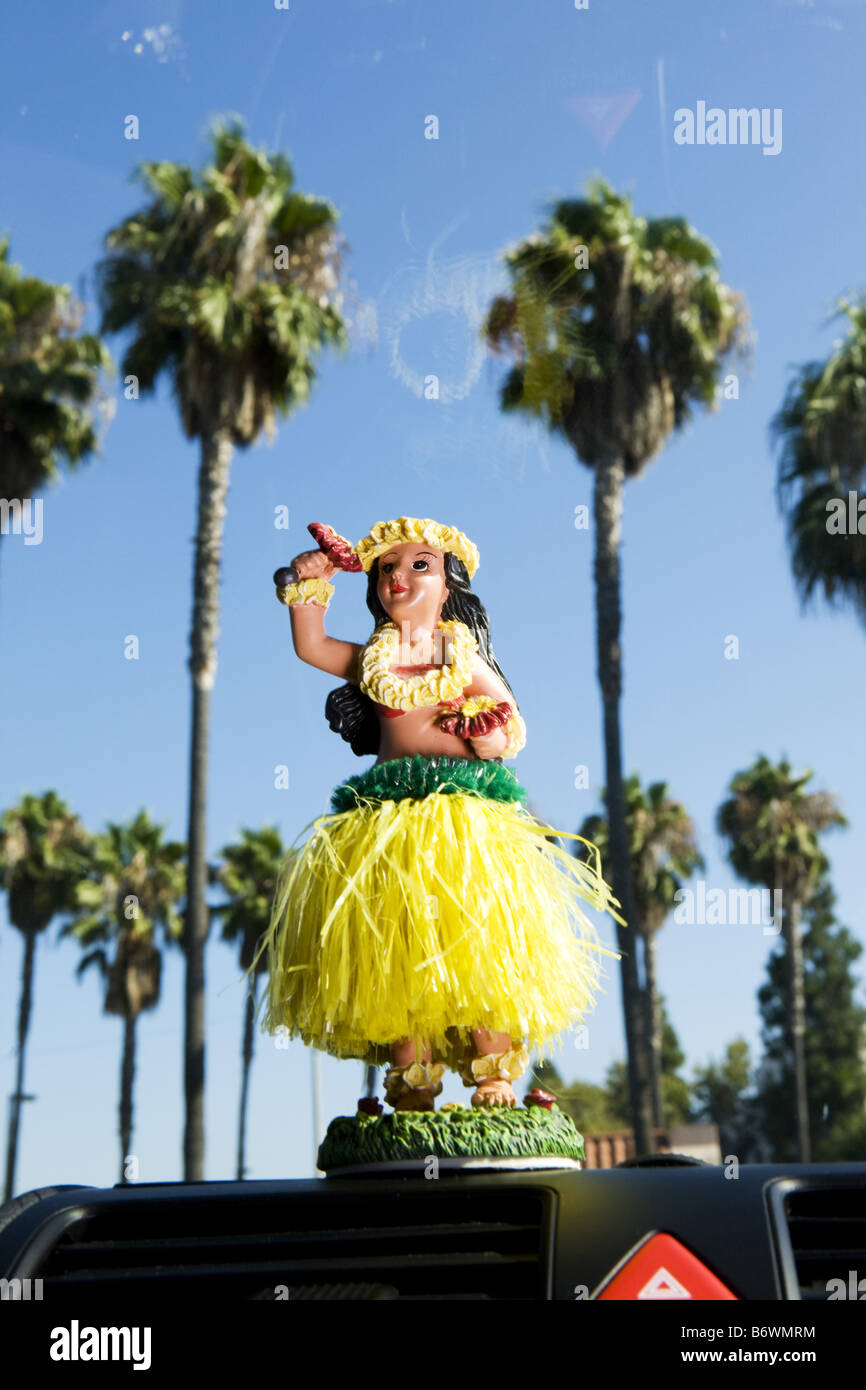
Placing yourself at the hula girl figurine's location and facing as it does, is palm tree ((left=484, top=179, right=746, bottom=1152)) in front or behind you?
behind

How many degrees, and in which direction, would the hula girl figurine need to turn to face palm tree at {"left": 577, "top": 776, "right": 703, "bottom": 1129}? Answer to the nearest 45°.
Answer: approximately 180°

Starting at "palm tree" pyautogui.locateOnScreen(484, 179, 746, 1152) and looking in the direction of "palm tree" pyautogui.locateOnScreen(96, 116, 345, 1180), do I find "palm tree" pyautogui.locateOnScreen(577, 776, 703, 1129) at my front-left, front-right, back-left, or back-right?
back-right

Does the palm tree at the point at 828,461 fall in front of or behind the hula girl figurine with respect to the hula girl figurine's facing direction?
behind

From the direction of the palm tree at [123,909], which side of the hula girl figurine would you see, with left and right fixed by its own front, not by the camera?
back

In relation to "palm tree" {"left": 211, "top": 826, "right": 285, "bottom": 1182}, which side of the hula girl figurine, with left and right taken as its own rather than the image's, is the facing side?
back

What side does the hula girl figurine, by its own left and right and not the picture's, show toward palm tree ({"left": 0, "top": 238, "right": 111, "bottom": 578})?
back

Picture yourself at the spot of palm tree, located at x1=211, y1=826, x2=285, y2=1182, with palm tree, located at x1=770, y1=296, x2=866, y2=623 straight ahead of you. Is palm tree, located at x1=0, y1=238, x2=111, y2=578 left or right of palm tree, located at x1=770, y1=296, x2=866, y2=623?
right

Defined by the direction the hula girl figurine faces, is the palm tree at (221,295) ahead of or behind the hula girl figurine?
behind

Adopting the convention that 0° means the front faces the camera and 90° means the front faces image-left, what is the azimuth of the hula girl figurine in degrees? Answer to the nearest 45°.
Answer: approximately 0°
